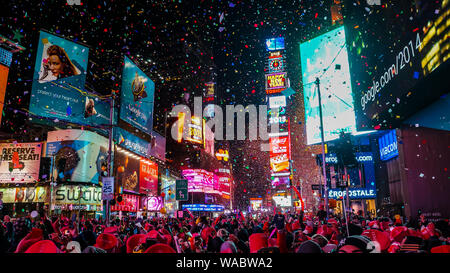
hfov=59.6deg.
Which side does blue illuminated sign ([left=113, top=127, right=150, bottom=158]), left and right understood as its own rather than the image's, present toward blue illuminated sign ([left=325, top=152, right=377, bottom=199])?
front

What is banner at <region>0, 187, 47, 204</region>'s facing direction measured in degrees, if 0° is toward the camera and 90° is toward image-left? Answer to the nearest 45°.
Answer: approximately 0°

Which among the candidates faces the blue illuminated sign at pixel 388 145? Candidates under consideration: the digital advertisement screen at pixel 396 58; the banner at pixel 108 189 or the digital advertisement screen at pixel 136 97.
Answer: the digital advertisement screen at pixel 136 97

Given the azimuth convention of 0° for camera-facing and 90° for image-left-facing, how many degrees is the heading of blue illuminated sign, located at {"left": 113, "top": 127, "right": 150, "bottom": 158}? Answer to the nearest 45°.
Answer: approximately 315°

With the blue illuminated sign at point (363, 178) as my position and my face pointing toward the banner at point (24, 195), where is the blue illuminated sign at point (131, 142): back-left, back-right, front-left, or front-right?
front-right

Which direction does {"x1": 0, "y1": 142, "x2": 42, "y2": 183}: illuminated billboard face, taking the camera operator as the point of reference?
facing the viewer

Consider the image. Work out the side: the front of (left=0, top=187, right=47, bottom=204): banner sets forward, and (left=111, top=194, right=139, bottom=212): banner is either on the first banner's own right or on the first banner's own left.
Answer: on the first banner's own left

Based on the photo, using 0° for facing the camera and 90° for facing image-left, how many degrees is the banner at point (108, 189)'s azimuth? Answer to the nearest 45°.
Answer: approximately 0°

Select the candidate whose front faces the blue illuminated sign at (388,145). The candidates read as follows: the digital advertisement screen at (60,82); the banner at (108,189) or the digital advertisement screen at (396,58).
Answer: the digital advertisement screen at (60,82)

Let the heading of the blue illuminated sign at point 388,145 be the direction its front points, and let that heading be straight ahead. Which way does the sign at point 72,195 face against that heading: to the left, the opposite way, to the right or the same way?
to the left
